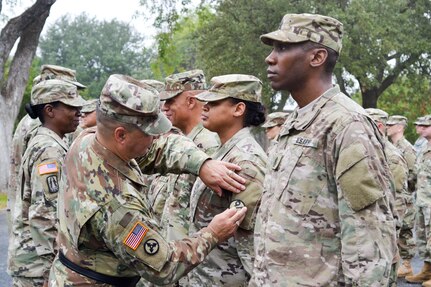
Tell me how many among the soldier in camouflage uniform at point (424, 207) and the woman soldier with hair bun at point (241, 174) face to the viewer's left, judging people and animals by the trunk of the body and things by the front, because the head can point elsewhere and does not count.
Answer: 2

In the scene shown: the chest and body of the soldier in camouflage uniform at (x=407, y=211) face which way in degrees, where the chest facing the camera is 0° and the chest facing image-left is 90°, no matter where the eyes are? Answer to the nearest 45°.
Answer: approximately 90°

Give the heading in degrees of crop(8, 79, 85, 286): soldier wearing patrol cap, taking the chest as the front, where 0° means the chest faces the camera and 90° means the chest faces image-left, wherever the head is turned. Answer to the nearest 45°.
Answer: approximately 270°

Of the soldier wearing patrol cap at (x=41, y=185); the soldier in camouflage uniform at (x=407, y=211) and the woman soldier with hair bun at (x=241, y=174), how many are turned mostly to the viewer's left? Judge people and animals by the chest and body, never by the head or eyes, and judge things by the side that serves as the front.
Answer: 2

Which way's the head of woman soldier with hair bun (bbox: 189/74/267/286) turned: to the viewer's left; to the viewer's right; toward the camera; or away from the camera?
to the viewer's left

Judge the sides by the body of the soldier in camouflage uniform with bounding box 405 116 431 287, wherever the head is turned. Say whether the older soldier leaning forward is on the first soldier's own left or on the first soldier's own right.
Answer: on the first soldier's own left

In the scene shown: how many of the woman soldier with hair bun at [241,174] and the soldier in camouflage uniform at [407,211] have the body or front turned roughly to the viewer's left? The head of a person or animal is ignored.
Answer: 2

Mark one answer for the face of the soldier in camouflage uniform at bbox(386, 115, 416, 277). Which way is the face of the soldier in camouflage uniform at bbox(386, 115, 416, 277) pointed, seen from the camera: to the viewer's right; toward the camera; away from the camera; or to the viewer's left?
to the viewer's left

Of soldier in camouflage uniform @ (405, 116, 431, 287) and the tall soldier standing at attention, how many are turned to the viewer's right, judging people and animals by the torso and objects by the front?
0
